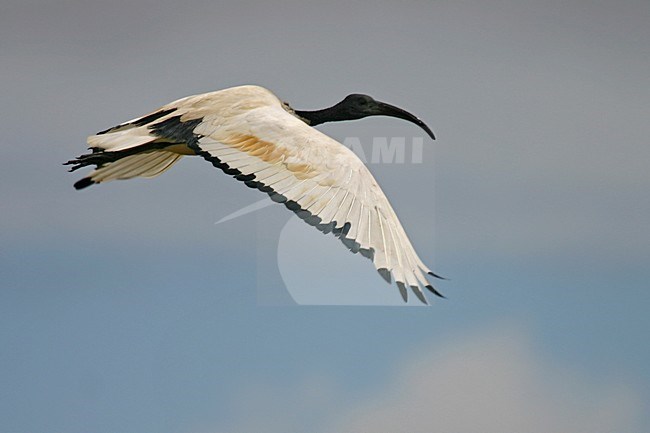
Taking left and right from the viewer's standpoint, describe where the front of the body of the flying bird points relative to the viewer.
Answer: facing to the right of the viewer
